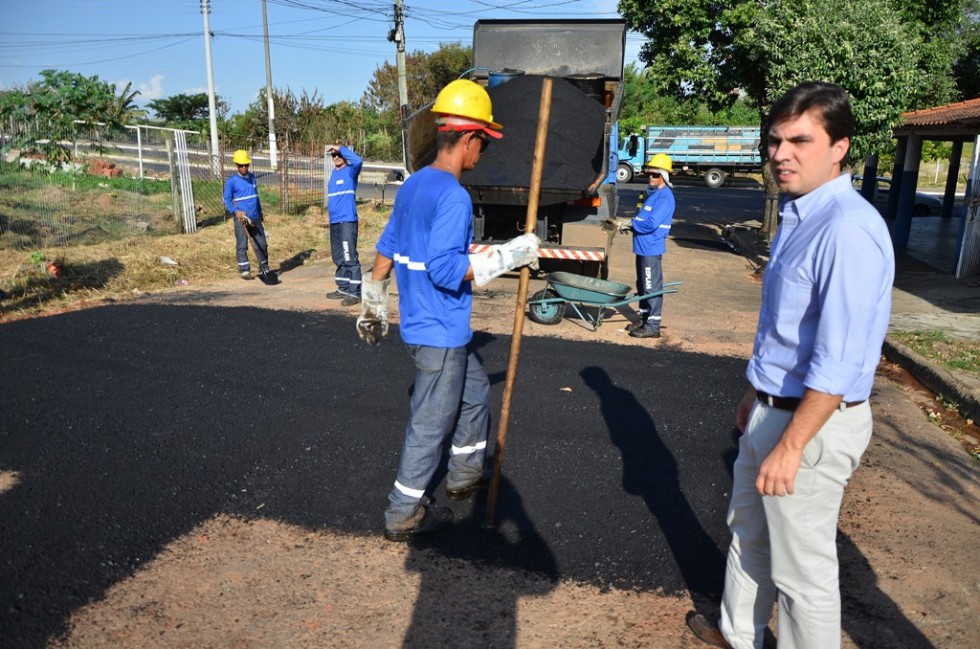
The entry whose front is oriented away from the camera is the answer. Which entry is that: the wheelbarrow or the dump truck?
the dump truck

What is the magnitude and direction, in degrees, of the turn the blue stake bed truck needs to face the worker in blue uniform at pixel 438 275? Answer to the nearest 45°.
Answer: approximately 90° to its left

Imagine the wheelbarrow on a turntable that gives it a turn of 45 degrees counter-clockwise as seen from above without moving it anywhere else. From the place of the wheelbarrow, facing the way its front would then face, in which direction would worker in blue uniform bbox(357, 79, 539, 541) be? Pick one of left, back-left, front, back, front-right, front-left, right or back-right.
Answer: front-left

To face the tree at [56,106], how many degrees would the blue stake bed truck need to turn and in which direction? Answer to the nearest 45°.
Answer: approximately 45° to its left

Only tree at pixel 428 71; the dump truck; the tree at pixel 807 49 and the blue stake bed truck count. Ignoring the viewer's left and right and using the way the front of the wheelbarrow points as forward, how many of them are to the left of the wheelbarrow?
0

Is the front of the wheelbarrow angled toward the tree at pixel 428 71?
no

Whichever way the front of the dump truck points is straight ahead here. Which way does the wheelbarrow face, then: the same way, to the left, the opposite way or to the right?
to the left

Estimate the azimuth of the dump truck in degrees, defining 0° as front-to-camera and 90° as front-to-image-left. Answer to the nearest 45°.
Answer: approximately 180°

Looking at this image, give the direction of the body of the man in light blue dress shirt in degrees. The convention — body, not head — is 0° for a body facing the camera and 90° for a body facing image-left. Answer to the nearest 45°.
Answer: approximately 45°

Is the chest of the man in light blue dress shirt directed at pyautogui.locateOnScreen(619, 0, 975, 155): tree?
no

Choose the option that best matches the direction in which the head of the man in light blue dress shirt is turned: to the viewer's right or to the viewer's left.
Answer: to the viewer's left

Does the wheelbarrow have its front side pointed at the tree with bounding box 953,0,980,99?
no

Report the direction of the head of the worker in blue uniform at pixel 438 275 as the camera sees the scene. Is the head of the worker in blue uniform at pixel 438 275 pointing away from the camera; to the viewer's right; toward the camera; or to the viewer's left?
to the viewer's right

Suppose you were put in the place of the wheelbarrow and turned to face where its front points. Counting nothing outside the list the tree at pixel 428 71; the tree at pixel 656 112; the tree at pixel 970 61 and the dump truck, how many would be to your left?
0

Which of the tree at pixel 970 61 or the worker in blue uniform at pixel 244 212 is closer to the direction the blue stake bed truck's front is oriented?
the worker in blue uniform

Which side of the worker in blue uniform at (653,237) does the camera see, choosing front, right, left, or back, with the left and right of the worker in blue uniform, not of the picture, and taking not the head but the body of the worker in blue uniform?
left

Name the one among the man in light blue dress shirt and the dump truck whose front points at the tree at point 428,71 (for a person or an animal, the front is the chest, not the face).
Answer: the dump truck

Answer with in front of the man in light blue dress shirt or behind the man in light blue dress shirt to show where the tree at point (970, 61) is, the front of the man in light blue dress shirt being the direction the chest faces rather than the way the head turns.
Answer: behind

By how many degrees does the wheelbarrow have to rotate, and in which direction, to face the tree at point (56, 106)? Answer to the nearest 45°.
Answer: approximately 45° to its right

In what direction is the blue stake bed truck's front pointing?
to the viewer's left

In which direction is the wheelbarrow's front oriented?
to the viewer's left
